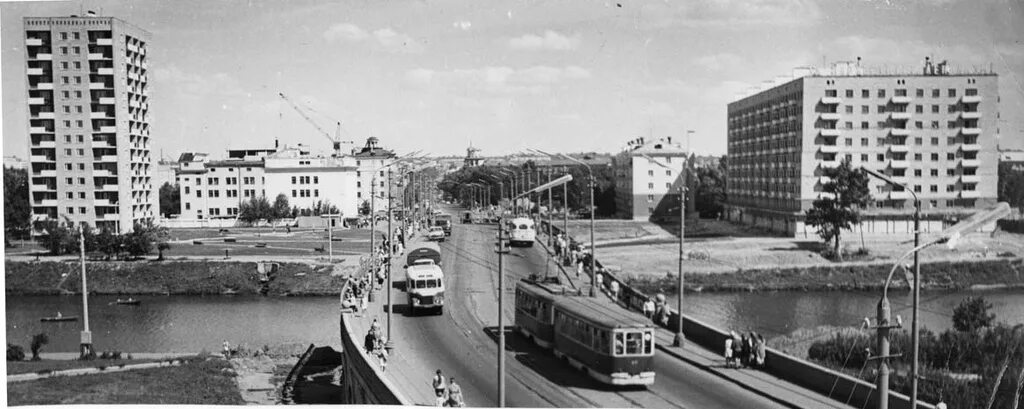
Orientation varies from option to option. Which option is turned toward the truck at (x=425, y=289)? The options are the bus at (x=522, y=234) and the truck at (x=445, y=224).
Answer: the truck at (x=445, y=224)

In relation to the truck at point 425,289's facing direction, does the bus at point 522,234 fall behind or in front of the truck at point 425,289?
behind

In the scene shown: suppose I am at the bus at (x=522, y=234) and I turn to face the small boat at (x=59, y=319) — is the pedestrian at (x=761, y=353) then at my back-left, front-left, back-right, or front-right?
front-left

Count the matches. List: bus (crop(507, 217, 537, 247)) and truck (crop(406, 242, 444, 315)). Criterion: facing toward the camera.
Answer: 1

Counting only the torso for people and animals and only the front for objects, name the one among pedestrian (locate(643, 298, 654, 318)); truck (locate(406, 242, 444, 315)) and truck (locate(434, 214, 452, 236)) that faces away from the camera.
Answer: the pedestrian

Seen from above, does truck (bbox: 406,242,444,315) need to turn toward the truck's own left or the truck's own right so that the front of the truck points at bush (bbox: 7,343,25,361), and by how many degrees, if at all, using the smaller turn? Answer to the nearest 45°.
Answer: approximately 135° to the truck's own right

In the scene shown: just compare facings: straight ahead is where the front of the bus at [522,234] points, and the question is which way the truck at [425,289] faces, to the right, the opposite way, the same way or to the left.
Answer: the opposite way
